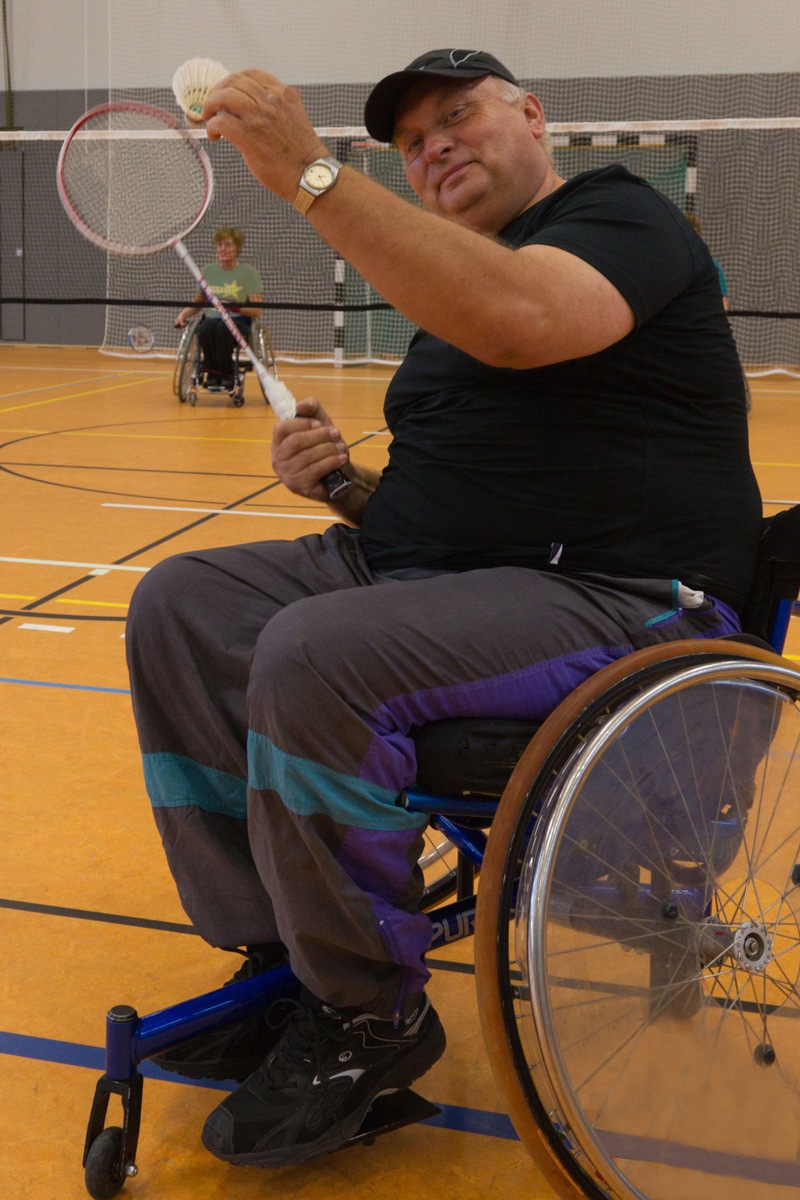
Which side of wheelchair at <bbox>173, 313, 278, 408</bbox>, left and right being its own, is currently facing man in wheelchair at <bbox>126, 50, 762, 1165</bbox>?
front

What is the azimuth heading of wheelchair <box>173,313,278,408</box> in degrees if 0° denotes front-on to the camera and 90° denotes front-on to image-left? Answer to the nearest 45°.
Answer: approximately 0°

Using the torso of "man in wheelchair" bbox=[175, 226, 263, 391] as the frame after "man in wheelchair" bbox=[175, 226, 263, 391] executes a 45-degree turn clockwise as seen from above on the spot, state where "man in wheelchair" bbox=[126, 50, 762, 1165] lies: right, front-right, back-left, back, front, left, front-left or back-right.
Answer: front-left

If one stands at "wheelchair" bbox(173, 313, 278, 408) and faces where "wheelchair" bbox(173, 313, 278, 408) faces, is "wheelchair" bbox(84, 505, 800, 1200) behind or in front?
in front

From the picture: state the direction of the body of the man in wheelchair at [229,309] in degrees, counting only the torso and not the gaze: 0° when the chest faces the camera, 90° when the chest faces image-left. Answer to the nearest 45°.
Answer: approximately 0°

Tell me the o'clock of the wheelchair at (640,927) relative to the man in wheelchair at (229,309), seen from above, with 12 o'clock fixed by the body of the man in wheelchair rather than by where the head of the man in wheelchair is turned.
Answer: The wheelchair is roughly at 12 o'clock from the man in wheelchair.
